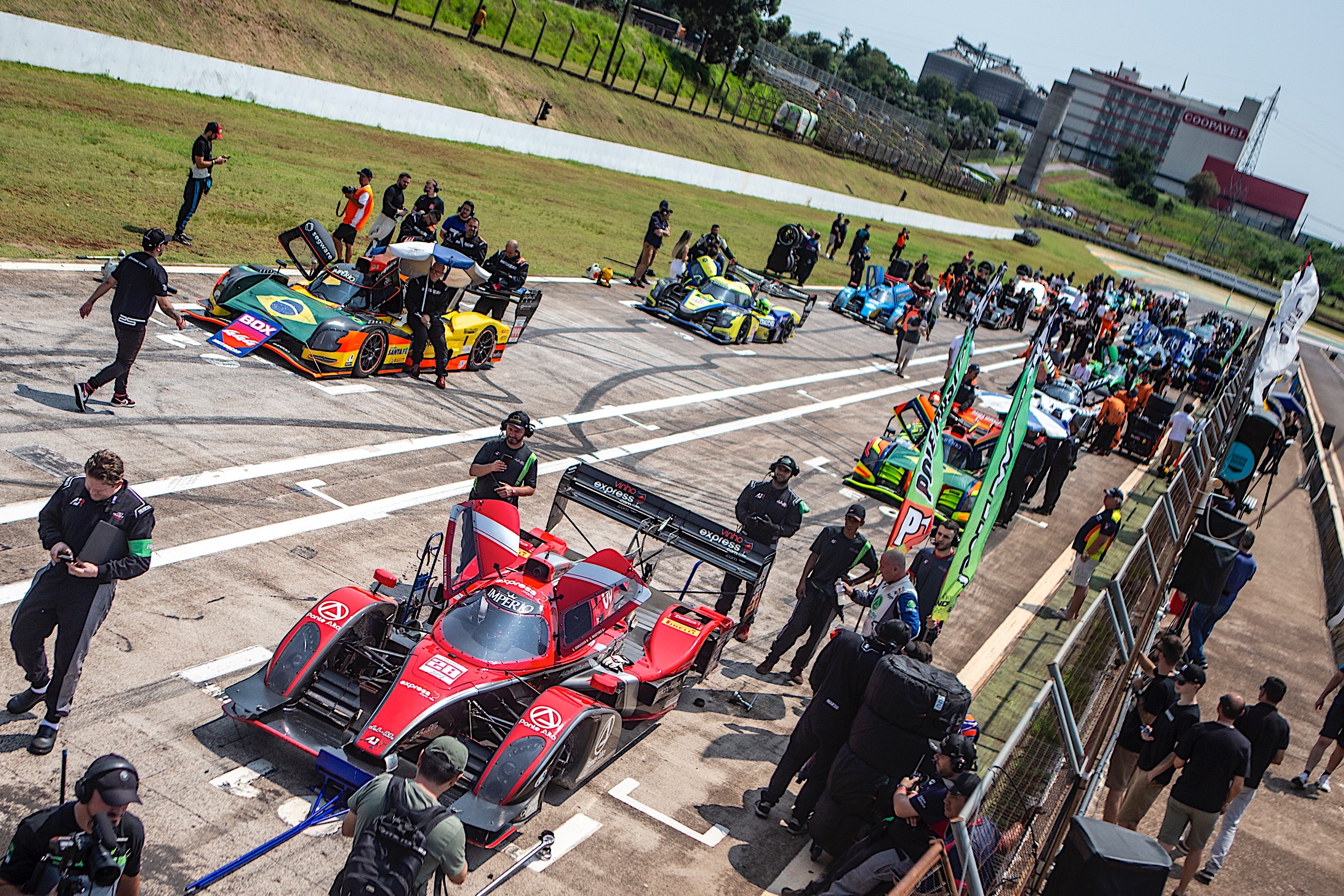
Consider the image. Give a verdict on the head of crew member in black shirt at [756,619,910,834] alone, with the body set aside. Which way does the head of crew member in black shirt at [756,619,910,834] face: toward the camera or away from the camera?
away from the camera

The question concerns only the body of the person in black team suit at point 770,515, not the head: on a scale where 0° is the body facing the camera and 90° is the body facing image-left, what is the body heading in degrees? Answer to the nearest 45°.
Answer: approximately 0°

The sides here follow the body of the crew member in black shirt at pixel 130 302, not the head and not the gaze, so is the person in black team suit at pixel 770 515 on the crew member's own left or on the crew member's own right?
on the crew member's own right

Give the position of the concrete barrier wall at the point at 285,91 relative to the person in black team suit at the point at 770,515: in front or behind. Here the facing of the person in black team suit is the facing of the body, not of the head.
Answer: behind

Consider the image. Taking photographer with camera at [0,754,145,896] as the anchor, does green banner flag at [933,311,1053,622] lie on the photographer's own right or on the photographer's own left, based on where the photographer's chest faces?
on the photographer's own left

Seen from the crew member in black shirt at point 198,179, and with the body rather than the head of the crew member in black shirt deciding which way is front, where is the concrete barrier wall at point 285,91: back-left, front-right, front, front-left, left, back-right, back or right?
left

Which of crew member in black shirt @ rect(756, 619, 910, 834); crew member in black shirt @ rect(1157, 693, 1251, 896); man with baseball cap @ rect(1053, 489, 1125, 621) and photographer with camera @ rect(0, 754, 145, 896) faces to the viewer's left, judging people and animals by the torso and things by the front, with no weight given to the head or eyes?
the man with baseball cap

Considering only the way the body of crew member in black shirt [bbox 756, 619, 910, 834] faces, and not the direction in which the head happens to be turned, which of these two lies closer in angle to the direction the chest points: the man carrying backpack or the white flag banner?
the white flag banner

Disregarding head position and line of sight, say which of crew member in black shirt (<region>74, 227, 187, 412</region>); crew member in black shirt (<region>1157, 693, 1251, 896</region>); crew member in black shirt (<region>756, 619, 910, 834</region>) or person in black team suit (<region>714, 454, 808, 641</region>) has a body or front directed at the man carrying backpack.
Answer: person in black team suit (<region>714, 454, 808, 641</region>)

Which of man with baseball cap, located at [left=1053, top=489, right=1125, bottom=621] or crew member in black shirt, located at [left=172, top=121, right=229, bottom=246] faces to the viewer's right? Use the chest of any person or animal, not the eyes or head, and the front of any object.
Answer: the crew member in black shirt

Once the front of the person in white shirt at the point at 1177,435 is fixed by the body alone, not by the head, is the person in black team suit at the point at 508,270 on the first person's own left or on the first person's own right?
on the first person's own left
